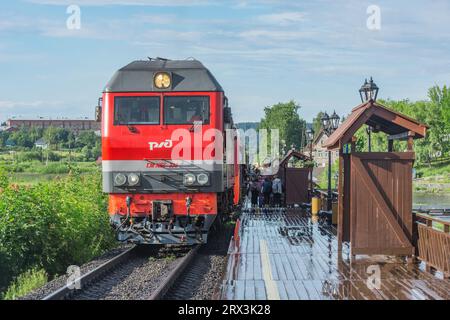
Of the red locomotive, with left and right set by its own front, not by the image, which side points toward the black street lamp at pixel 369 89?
left

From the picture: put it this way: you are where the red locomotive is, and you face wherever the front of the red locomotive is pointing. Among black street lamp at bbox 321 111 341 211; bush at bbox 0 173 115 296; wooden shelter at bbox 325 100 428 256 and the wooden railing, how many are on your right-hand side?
1

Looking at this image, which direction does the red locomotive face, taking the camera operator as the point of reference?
facing the viewer

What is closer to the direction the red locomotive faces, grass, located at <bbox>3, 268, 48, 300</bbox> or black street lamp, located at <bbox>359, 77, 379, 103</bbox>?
the grass

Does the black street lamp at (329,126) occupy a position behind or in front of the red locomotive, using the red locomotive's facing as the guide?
behind

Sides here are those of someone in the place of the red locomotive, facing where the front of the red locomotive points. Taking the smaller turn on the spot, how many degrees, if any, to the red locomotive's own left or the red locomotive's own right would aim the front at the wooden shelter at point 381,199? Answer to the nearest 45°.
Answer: approximately 45° to the red locomotive's own left

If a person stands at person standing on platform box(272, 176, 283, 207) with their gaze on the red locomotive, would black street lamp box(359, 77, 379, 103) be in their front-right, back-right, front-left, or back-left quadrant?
front-left

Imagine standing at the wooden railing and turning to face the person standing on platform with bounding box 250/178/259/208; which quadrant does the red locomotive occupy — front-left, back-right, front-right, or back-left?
front-left

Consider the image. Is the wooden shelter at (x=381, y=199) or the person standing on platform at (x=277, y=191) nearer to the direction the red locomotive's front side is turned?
the wooden shelter

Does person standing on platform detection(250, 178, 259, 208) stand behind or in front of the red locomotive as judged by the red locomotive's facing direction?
behind

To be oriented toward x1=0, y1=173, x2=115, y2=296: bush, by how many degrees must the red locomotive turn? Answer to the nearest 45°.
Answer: approximately 90° to its right
